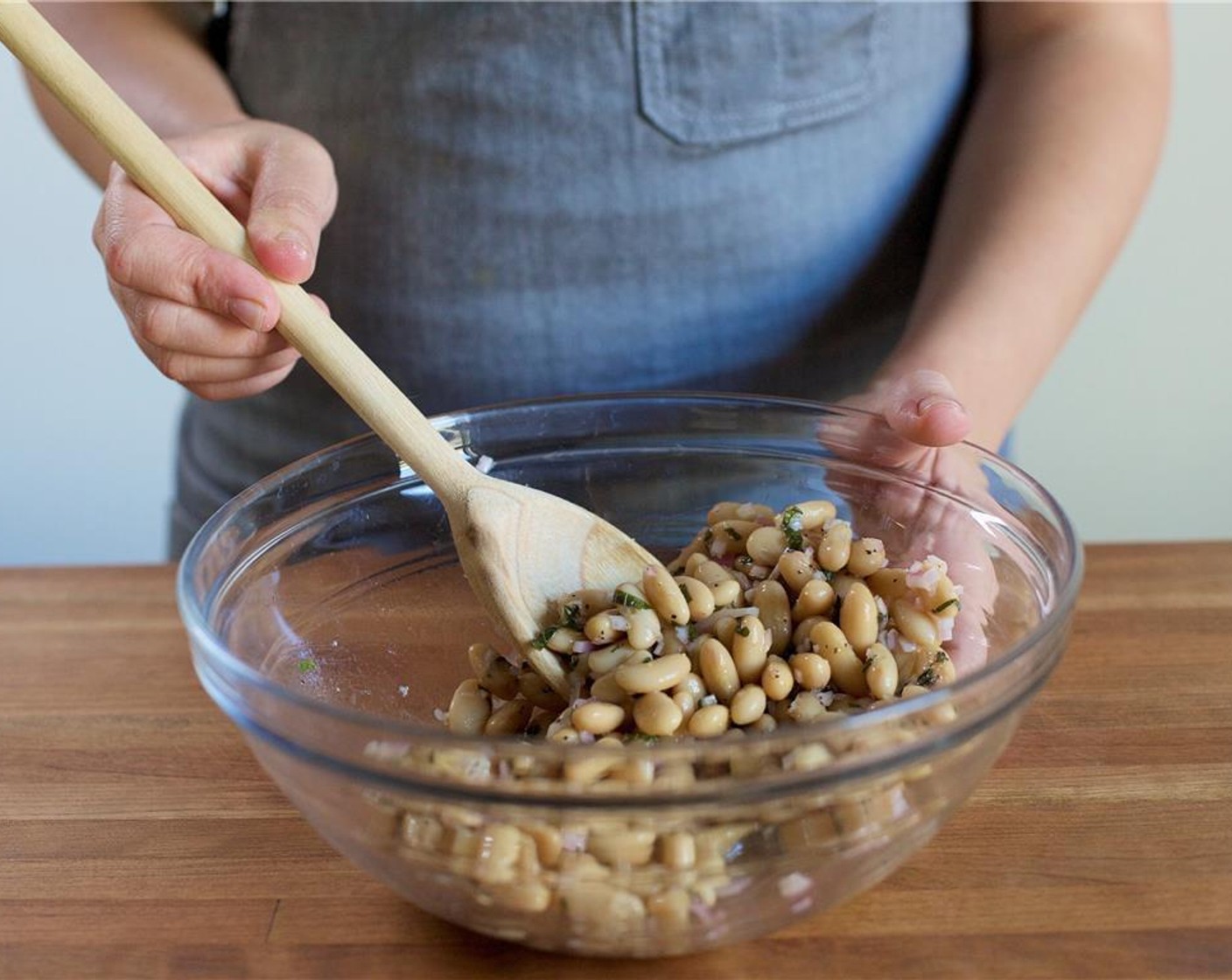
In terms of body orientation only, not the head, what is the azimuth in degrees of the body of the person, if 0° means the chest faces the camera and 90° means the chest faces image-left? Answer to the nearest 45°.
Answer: approximately 0°

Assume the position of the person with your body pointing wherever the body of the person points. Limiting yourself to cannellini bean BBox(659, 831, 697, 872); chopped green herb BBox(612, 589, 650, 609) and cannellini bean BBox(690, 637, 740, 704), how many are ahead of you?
3

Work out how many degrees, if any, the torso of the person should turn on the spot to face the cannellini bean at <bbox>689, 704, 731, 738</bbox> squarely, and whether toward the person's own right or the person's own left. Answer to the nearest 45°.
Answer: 0° — they already face it

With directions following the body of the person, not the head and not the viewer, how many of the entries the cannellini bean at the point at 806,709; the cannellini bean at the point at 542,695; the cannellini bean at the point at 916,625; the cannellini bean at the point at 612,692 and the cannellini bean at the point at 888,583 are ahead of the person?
5

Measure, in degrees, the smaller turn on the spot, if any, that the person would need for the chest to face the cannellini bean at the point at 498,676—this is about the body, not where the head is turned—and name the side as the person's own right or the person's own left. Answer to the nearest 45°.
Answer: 0° — they already face it

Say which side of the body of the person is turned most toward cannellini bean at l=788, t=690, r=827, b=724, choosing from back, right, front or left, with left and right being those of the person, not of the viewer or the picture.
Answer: front

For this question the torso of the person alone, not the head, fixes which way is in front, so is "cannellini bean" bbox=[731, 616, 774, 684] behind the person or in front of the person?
in front

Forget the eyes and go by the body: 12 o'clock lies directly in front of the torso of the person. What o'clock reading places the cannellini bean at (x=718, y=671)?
The cannellini bean is roughly at 12 o'clock from the person.

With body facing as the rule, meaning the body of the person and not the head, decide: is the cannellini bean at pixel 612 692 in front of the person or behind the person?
in front

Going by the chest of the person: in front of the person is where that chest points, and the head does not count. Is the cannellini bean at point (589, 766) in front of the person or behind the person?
in front

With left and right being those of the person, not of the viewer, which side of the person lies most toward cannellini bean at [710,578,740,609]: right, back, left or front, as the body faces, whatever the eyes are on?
front
